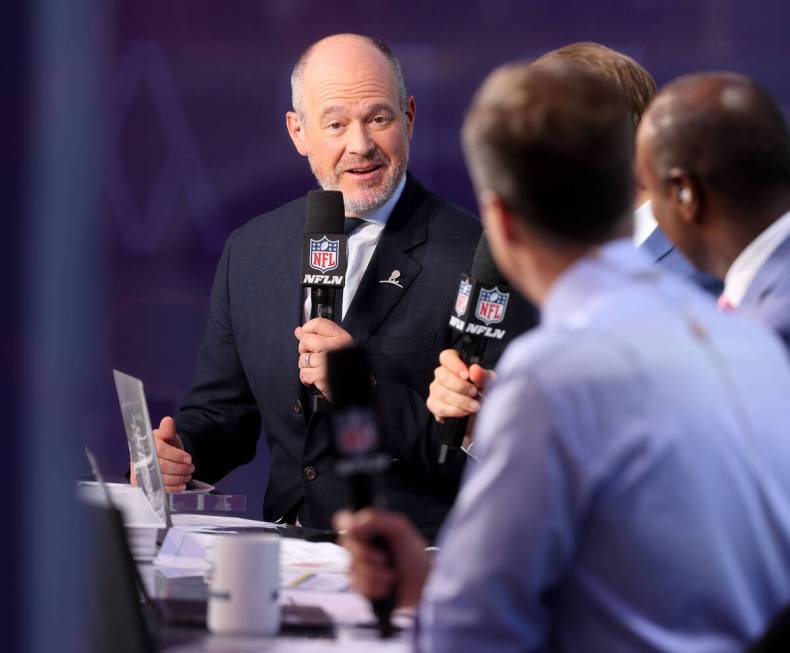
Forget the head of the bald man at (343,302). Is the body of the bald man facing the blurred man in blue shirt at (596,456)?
yes

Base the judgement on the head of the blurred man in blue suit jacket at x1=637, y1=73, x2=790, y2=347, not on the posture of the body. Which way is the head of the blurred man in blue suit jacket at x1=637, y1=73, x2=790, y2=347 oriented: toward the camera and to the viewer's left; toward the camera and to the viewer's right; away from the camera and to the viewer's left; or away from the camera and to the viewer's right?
away from the camera and to the viewer's left

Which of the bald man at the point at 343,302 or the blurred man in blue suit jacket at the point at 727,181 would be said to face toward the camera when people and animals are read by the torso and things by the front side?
the bald man

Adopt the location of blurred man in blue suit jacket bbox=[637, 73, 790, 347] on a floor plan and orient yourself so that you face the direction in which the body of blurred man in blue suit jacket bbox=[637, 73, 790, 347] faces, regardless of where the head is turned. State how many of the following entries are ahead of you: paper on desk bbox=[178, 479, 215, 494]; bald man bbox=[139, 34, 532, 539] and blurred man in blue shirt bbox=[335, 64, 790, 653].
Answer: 2

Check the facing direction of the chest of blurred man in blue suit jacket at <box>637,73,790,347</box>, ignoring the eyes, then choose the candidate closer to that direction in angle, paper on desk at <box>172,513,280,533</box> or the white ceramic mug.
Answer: the paper on desk

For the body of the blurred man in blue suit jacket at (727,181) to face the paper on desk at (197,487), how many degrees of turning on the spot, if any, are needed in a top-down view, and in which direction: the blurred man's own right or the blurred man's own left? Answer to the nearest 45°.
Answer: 0° — they already face it

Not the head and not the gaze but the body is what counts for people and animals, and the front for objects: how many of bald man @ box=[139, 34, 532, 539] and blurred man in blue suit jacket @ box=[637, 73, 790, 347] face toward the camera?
1

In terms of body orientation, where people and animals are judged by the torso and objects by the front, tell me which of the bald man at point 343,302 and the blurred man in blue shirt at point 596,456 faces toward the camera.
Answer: the bald man

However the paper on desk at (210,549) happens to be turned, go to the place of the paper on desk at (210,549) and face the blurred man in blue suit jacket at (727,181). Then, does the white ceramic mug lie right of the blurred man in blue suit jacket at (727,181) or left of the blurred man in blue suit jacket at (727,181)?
right

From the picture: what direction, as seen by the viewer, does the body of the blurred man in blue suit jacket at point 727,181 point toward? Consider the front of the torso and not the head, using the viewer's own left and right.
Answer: facing away from the viewer and to the left of the viewer

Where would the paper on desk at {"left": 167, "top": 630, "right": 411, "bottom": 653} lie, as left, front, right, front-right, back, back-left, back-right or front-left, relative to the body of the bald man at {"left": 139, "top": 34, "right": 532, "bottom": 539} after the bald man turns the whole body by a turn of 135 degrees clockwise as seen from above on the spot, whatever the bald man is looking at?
back-left

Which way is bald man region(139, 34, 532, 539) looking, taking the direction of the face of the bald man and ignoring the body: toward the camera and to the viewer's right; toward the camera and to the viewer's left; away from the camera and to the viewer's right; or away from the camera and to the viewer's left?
toward the camera and to the viewer's right

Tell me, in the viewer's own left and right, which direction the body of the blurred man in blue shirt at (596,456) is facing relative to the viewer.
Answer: facing away from the viewer and to the left of the viewer

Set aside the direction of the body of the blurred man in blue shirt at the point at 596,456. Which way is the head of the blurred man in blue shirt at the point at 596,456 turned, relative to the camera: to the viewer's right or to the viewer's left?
to the viewer's left

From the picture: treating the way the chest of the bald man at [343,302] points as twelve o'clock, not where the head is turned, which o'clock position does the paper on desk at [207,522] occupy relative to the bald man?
The paper on desk is roughly at 1 o'clock from the bald man.

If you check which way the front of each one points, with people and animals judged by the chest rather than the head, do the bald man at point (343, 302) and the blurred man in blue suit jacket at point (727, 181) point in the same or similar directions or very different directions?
very different directions

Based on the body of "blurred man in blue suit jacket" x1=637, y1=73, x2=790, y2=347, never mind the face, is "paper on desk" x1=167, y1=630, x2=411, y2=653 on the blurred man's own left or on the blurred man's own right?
on the blurred man's own left

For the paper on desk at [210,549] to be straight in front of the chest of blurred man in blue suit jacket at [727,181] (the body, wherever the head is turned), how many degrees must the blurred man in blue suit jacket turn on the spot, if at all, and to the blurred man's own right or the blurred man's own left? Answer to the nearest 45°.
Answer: approximately 45° to the blurred man's own left

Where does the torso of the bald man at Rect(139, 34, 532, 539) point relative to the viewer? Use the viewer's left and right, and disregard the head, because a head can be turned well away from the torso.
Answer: facing the viewer
